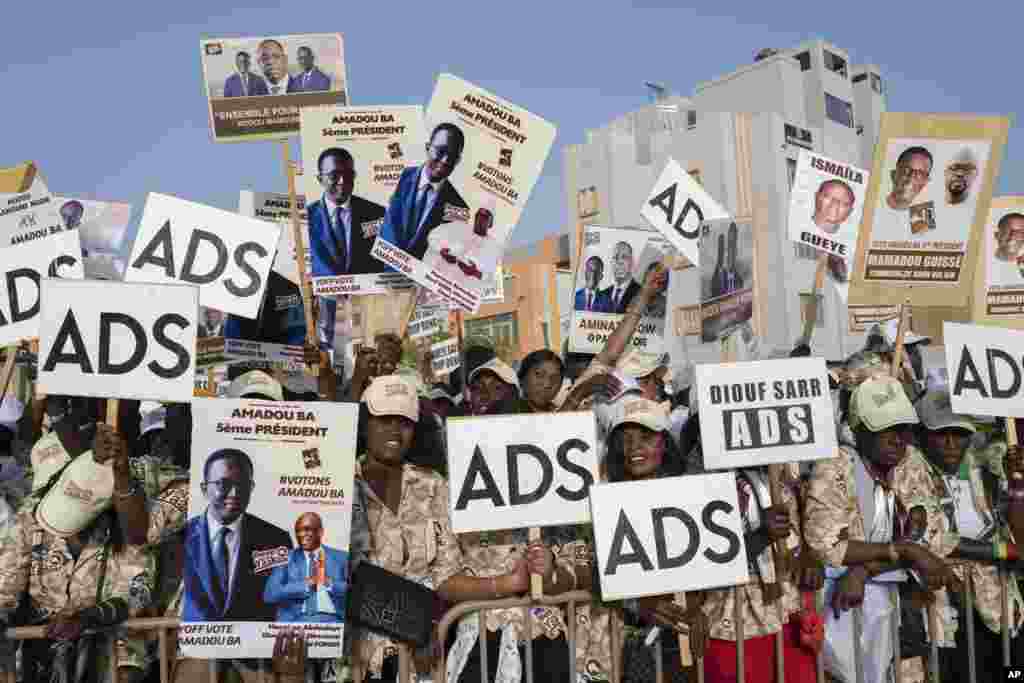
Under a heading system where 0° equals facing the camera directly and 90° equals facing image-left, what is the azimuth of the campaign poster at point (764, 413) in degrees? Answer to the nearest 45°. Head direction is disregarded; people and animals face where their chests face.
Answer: approximately 0°

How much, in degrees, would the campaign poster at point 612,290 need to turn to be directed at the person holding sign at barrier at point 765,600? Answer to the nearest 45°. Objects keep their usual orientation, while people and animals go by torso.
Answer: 0° — it already faces them

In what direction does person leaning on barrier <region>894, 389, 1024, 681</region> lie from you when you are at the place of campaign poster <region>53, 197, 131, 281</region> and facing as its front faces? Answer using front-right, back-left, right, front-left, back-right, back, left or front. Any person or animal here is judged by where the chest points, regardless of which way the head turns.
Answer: front-left

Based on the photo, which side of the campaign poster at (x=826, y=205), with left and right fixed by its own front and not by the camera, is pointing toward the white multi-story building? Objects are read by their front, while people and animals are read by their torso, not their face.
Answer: back

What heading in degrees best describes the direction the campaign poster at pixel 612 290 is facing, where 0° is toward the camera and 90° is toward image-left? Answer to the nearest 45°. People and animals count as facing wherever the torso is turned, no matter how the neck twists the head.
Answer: approximately 0°

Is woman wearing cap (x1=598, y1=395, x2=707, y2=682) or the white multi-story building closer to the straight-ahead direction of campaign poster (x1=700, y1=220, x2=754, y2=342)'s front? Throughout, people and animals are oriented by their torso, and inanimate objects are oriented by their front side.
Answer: the woman wearing cap
